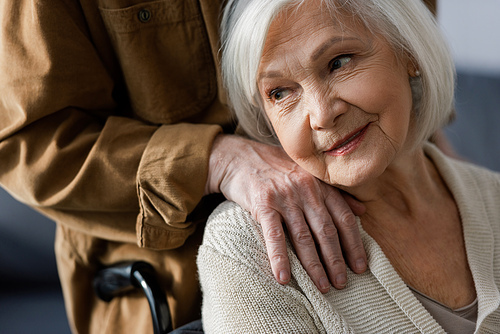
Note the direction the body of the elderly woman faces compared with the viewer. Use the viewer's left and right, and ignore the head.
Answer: facing the viewer and to the right of the viewer
